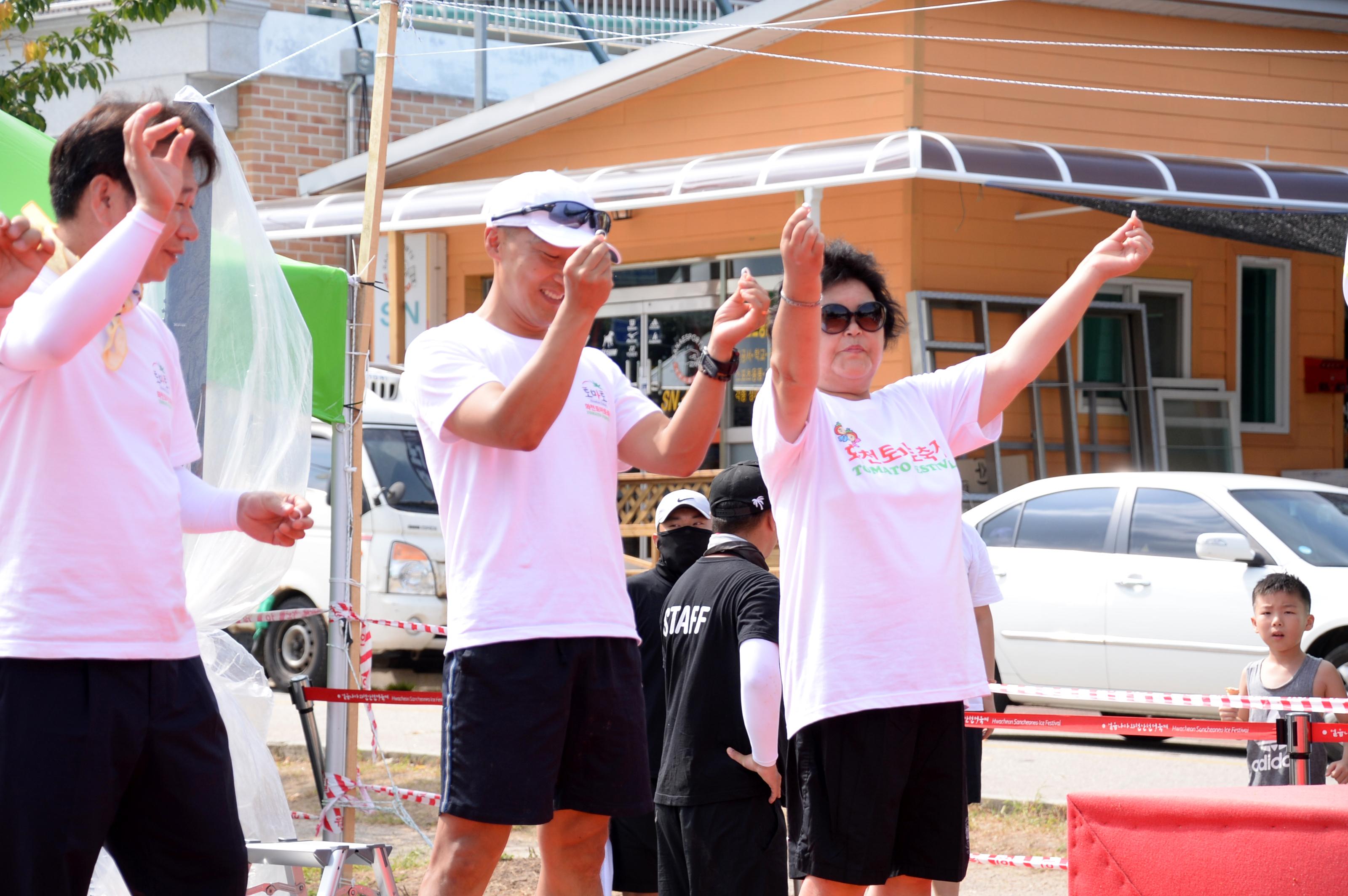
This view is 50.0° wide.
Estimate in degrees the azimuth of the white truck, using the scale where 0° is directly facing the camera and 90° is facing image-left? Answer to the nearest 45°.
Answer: approximately 315°

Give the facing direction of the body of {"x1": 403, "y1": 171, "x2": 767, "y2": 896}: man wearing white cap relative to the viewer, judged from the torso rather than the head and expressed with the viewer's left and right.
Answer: facing the viewer and to the right of the viewer

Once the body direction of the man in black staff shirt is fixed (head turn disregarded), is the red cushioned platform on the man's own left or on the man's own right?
on the man's own right

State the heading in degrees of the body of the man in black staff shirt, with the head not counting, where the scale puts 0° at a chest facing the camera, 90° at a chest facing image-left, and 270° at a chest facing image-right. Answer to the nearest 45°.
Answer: approximately 225°

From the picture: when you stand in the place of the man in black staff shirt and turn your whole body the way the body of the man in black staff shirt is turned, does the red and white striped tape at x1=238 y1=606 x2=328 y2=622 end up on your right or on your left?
on your left

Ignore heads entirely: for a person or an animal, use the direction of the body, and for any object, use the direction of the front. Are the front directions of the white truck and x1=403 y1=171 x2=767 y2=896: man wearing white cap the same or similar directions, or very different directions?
same or similar directions

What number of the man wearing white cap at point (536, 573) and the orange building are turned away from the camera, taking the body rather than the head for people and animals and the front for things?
0

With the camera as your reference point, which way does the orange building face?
facing the viewer and to the left of the viewer

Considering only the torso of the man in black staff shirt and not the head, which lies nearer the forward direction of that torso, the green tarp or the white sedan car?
the white sedan car

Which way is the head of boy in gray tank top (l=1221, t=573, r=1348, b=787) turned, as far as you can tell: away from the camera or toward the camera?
toward the camera

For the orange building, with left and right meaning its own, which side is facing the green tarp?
front

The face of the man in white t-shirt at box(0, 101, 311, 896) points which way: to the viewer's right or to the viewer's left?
to the viewer's right

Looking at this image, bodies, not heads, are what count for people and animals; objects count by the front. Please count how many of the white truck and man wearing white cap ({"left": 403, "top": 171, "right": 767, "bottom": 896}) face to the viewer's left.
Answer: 0

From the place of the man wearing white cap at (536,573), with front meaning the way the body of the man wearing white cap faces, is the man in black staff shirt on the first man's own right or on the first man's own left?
on the first man's own left
